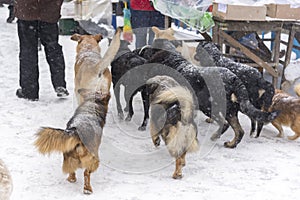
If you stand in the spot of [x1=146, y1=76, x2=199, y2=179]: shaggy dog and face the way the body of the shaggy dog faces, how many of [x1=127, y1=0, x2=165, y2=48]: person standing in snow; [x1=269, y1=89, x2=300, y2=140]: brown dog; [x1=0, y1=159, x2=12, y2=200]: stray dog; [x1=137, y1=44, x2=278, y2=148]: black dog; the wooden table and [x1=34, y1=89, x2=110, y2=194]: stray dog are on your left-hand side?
2

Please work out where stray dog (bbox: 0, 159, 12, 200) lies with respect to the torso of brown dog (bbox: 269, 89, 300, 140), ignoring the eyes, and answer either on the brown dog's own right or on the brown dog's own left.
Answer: on the brown dog's own left

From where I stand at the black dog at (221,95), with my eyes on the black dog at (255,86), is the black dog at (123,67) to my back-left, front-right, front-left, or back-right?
back-left

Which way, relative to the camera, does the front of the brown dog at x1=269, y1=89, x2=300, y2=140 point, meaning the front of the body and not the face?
to the viewer's left

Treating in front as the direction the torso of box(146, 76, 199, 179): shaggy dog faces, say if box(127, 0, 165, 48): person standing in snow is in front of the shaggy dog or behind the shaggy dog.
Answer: in front
